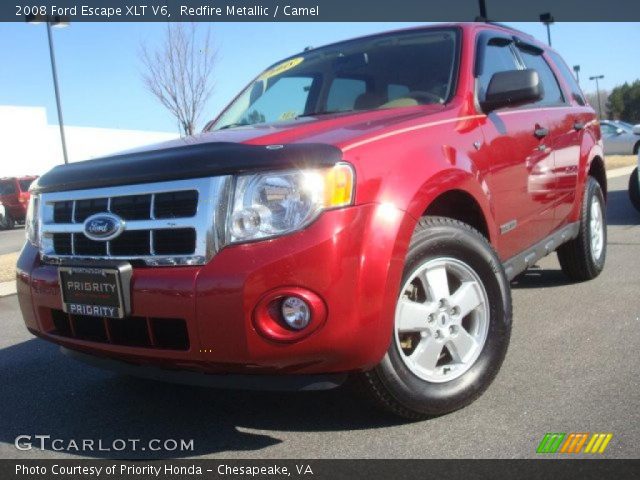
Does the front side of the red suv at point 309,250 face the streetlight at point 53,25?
no

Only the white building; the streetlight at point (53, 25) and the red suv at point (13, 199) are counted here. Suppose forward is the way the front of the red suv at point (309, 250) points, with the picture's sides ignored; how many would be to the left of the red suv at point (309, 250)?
0

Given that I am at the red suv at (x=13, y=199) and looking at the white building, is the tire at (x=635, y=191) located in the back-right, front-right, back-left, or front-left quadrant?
back-right

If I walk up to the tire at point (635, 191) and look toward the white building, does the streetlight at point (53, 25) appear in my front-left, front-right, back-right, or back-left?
front-left

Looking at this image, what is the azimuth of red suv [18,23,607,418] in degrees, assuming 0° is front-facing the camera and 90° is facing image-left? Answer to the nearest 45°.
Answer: approximately 45°

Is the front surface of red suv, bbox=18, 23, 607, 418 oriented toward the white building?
no

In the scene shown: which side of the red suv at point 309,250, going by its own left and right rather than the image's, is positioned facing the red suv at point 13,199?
right

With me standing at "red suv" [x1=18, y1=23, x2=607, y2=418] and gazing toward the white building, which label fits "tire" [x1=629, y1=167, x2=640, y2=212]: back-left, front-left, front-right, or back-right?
front-right

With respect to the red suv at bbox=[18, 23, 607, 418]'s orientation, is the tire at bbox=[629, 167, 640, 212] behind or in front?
behind

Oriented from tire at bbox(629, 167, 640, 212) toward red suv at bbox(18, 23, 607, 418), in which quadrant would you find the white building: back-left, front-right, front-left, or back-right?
back-right
